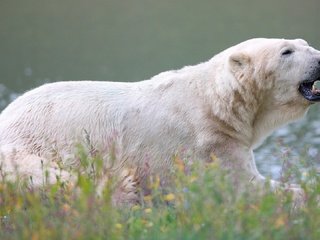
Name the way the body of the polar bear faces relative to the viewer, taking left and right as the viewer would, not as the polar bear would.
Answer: facing to the right of the viewer

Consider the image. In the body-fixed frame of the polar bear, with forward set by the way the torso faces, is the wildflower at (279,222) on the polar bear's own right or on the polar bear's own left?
on the polar bear's own right
